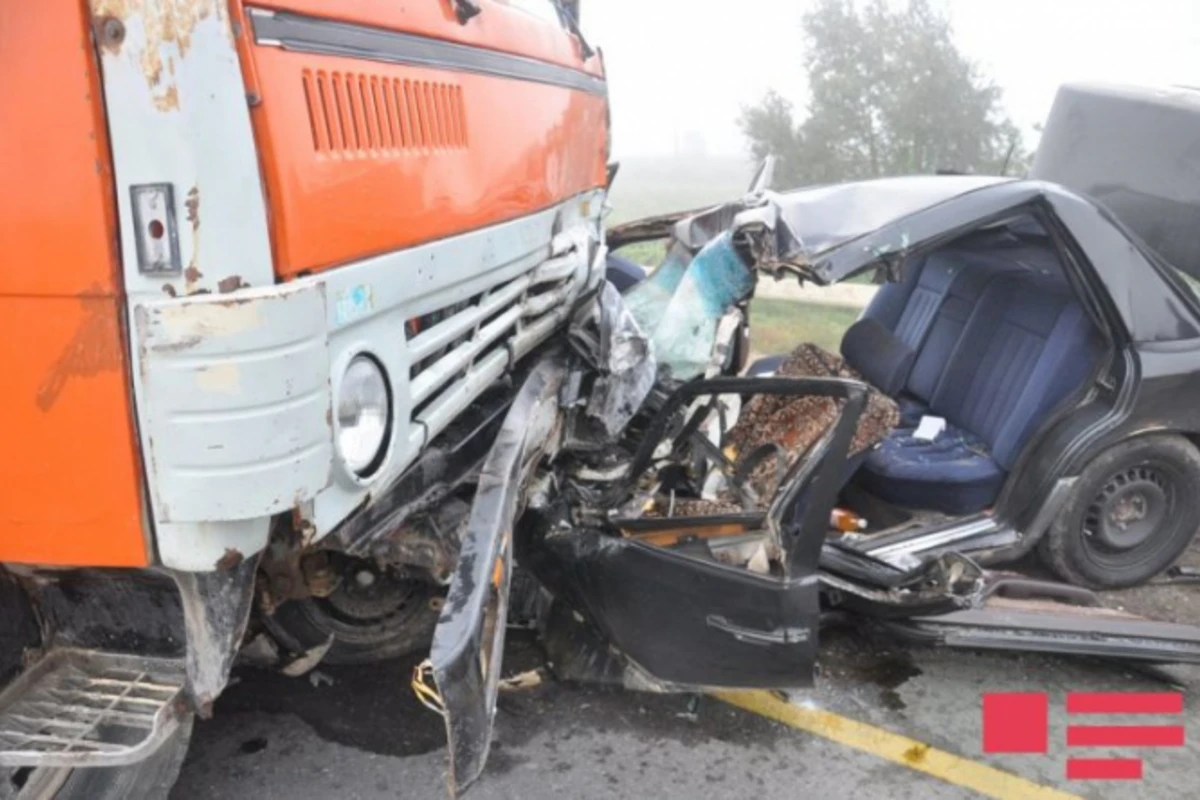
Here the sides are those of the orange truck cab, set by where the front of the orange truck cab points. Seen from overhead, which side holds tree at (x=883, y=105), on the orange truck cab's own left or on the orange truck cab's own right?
on the orange truck cab's own left

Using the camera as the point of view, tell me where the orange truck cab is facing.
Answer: facing the viewer and to the right of the viewer
